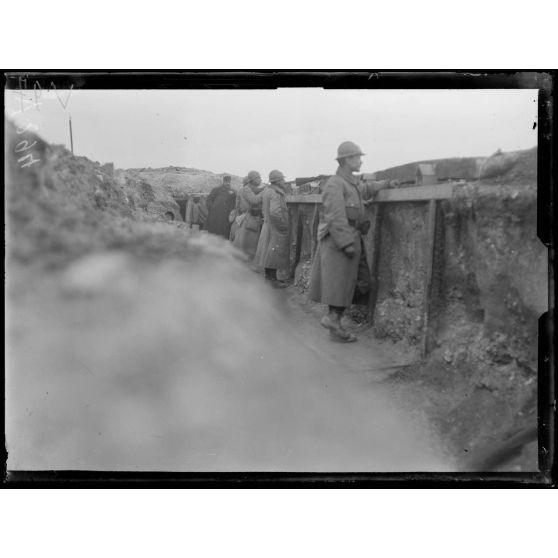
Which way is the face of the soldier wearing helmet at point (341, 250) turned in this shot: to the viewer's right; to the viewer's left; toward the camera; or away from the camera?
to the viewer's right

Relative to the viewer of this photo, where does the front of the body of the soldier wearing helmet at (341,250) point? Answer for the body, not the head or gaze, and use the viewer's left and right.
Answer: facing to the right of the viewer

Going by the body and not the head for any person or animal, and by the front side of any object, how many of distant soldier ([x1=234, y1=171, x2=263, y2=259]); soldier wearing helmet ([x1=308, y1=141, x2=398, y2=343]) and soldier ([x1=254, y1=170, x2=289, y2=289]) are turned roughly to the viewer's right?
3

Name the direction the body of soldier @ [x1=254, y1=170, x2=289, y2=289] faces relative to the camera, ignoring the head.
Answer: to the viewer's right

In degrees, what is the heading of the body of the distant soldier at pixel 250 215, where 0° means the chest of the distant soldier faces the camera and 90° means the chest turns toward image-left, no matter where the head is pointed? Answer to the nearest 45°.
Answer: approximately 270°

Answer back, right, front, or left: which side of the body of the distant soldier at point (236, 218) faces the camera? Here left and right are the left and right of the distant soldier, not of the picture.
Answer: right
